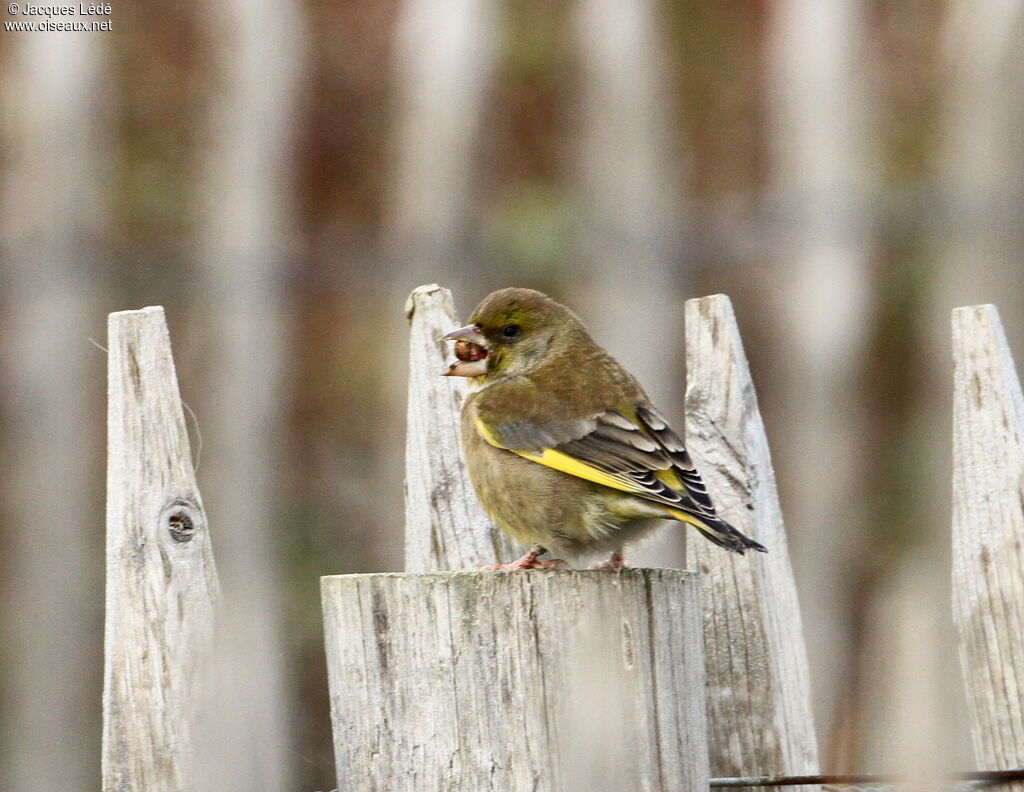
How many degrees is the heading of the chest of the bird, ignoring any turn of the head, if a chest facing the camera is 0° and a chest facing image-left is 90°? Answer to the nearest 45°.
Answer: approximately 90°

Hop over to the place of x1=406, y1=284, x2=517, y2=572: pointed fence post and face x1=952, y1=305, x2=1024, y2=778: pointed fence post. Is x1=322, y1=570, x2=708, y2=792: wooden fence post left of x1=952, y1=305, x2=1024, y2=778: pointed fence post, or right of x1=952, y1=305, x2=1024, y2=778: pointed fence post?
right
